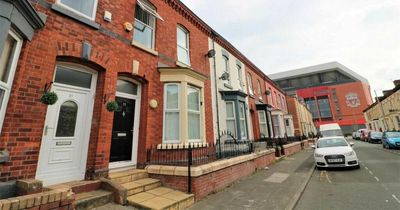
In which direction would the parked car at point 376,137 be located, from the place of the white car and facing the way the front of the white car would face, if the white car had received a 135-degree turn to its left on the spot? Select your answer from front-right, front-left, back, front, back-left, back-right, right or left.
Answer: front-left

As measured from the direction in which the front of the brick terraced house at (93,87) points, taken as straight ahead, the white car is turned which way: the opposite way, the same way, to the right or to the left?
to the right

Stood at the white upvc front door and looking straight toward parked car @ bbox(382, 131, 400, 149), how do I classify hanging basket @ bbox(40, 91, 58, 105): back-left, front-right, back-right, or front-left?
back-right

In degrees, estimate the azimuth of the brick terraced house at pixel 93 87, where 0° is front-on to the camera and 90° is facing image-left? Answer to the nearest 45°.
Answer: approximately 315°

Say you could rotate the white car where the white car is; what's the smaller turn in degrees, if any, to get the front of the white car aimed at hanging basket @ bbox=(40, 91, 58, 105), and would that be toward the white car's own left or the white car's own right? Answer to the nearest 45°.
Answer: approximately 45° to the white car's own right

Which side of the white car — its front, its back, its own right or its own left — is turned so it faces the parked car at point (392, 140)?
back

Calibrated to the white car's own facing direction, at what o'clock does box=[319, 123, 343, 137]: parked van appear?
The parked van is roughly at 6 o'clock from the white car.

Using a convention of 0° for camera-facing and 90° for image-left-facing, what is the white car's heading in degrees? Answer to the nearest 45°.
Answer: approximately 0°
